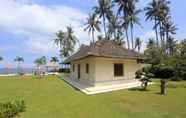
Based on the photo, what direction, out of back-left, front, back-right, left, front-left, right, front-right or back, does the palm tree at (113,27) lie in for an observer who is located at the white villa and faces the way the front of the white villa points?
back-right

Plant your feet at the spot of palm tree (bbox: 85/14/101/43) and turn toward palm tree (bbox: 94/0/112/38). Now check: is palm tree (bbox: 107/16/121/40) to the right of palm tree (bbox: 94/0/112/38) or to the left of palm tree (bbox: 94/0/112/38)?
left

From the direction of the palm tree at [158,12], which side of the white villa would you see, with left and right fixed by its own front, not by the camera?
back

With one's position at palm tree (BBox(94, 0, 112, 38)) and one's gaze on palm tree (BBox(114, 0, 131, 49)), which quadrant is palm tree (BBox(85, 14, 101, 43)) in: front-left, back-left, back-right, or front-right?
back-left

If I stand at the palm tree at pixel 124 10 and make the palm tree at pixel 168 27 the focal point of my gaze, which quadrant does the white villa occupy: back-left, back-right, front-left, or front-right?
back-right

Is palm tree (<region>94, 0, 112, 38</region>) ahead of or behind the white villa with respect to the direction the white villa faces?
behind

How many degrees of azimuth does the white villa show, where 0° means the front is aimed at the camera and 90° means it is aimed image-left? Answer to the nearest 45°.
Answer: approximately 45°

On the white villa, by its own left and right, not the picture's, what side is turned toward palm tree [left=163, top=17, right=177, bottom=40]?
back

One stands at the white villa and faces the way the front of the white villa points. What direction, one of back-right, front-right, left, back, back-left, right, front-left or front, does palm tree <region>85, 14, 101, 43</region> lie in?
back-right

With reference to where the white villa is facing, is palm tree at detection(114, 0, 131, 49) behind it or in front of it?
behind
